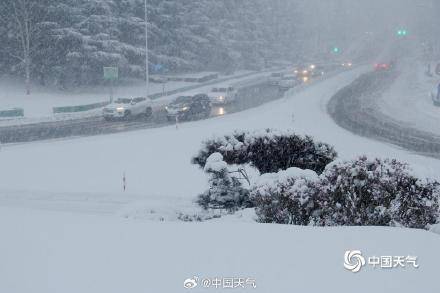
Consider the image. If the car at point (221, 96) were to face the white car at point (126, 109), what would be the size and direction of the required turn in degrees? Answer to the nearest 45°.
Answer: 0° — it already faces it

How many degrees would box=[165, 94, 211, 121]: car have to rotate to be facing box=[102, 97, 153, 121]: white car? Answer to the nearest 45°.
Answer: approximately 45° to its right

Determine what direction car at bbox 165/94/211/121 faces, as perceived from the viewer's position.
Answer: facing the viewer and to the left of the viewer

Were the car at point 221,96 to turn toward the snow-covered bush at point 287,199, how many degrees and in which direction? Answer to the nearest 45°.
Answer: approximately 45° to its left

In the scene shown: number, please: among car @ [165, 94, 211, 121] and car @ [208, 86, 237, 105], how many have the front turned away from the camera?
0

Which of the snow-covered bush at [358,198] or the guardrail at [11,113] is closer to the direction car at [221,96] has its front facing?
the guardrail

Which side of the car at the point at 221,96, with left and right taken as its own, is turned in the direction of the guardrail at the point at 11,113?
front

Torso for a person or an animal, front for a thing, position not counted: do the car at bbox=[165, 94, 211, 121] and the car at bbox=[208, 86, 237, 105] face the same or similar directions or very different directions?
same or similar directions

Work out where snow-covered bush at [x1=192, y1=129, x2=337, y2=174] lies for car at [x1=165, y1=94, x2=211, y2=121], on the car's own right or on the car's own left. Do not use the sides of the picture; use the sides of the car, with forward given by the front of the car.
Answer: on the car's own left

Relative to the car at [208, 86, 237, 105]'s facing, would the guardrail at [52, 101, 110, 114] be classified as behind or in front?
in front

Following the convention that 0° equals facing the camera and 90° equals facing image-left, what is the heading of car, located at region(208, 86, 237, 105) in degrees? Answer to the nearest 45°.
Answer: approximately 45°

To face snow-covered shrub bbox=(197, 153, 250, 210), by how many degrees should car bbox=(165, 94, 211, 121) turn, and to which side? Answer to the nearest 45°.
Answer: approximately 45° to its left

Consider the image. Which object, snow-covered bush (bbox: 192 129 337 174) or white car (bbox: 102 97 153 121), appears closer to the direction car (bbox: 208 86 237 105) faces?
the white car
